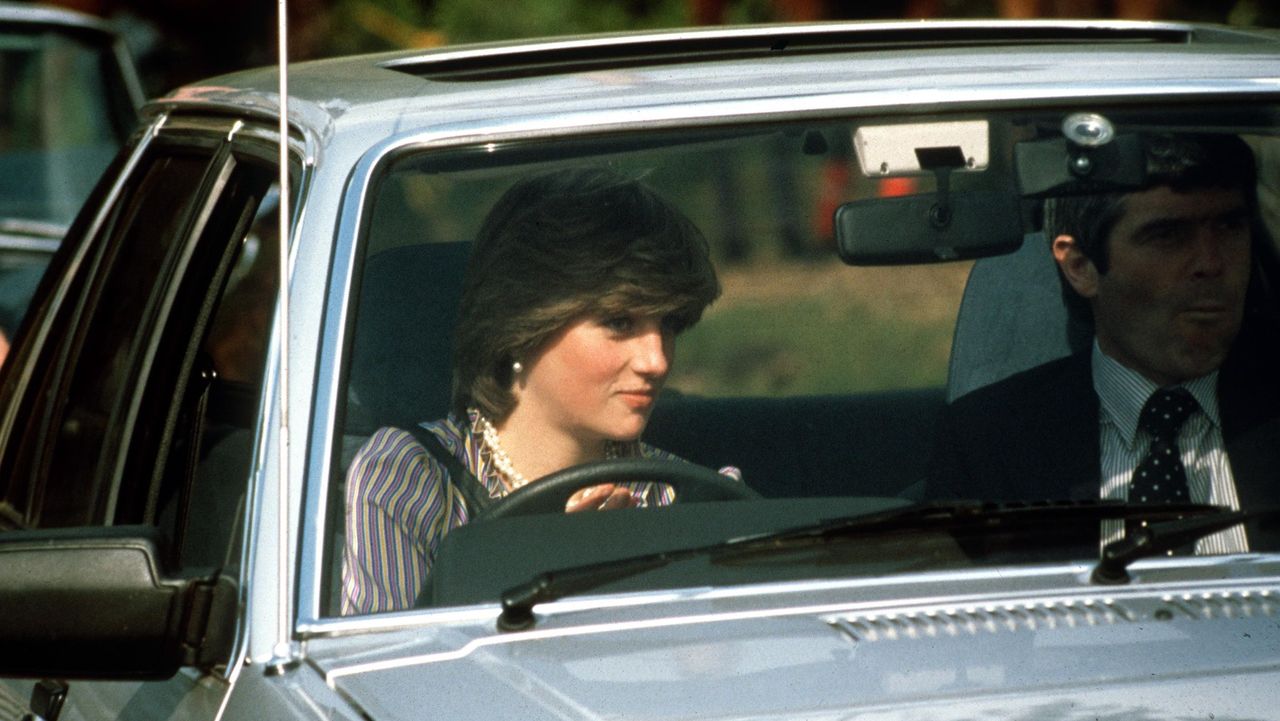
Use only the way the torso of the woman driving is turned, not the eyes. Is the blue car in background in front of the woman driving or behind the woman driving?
behind

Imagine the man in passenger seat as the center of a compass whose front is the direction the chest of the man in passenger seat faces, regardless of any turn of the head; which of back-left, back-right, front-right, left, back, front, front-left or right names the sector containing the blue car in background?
back

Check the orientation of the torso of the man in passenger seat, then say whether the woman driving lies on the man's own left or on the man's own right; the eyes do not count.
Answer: on the man's own right

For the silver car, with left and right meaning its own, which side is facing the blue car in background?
back

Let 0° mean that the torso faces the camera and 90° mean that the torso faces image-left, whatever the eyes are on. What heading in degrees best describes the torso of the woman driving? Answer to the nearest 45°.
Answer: approximately 315°

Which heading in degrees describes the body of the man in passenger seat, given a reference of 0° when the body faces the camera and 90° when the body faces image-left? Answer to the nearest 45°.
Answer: approximately 315°

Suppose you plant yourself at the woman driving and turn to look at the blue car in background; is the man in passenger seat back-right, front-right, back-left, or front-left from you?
back-right
